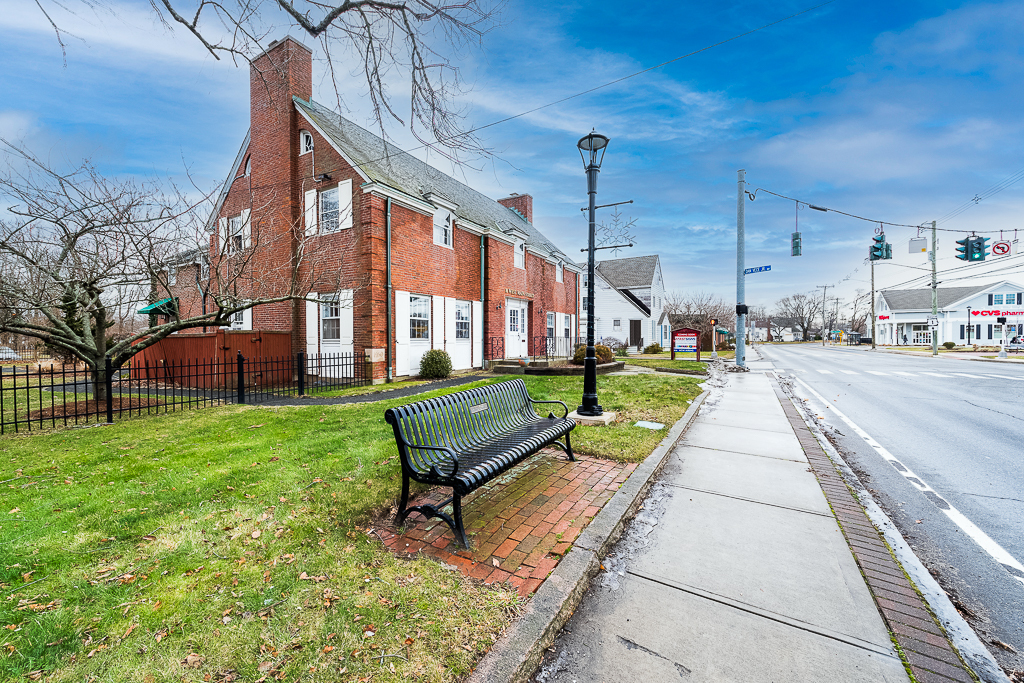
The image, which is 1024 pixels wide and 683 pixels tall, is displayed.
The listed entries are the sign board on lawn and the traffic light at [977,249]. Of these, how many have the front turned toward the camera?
2

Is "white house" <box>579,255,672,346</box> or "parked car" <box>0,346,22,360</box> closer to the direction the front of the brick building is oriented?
the white house

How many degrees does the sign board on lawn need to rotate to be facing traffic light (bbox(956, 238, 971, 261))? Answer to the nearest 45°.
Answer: approximately 90° to its left

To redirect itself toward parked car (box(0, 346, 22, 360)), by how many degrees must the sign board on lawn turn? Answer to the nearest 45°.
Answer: approximately 90° to its right

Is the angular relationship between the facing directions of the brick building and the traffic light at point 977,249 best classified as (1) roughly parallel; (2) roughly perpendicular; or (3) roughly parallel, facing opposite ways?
roughly perpendicular

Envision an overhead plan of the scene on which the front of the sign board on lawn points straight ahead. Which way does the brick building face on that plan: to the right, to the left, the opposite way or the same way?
to the left

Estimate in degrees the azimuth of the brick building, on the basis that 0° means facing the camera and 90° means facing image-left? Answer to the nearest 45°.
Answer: approximately 315°

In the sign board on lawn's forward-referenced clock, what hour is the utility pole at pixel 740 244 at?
The utility pole is roughly at 11 o'clock from the sign board on lawn.

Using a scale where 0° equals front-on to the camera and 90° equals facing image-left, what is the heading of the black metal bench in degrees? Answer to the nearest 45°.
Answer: approximately 315°

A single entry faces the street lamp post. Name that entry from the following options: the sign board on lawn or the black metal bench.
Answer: the sign board on lawn

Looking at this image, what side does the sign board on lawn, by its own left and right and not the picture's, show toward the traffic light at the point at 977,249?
left

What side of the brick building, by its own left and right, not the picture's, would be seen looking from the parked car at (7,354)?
back

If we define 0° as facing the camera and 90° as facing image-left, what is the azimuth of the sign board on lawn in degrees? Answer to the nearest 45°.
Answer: approximately 0°

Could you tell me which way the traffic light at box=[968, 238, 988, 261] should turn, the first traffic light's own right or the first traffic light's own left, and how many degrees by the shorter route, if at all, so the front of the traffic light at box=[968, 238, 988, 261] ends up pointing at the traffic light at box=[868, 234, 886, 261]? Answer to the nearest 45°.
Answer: approximately 45° to the first traffic light's own right

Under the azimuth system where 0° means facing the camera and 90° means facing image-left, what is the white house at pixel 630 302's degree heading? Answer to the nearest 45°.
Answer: approximately 315°

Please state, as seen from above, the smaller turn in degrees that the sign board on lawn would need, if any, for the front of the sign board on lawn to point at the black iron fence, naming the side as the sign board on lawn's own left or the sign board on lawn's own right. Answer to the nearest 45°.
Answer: approximately 45° to the sign board on lawn's own right
